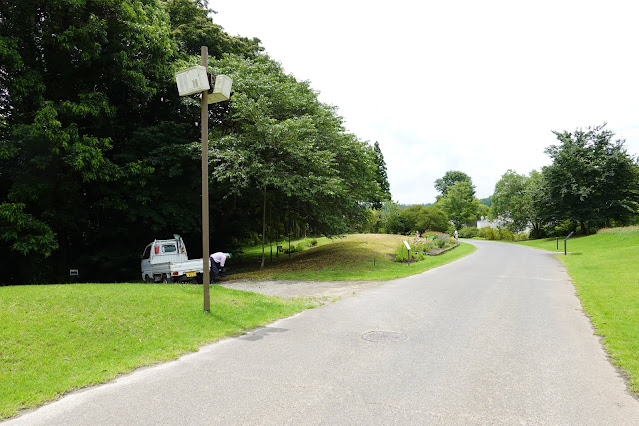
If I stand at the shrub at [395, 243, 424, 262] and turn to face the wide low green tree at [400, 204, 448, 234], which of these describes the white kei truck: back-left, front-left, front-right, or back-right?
back-left

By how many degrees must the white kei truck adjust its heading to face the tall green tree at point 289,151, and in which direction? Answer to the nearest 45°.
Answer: approximately 135° to its right

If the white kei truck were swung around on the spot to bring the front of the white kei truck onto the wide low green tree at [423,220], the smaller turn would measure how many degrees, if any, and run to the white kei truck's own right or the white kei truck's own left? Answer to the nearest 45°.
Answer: approximately 90° to the white kei truck's own right

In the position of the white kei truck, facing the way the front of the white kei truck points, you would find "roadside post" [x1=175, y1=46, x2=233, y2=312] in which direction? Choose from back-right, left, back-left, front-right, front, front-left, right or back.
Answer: back-left

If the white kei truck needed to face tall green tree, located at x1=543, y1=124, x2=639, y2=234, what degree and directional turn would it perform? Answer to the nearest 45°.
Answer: approximately 135° to its right

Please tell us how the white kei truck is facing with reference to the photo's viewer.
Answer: facing away from the viewer and to the left of the viewer

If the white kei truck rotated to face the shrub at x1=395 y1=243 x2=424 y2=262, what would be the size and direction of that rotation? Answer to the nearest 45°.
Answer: approximately 135° to its right

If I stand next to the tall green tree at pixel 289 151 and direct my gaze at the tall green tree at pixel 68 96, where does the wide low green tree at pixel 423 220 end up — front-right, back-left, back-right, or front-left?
back-right
